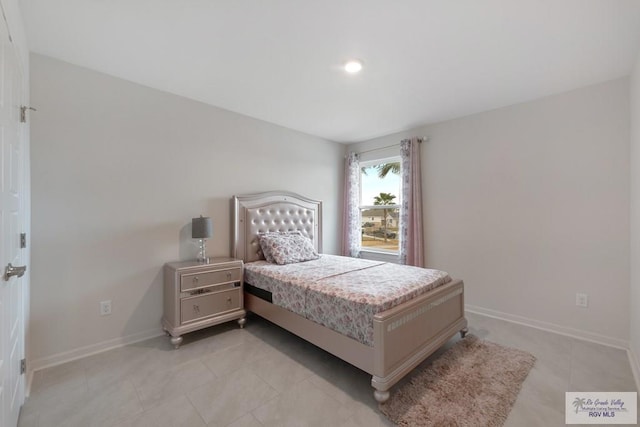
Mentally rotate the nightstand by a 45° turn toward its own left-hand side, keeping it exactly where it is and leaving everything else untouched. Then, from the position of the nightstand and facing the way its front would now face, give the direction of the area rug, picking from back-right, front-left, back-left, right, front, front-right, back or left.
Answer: front-right

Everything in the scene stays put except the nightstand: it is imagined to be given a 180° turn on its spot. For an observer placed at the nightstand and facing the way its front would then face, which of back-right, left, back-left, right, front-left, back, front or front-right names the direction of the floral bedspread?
back

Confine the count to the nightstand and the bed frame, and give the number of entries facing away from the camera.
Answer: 0

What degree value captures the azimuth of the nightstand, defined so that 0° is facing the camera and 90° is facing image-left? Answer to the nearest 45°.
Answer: approximately 315°

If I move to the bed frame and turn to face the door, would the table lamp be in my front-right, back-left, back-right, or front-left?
front-right

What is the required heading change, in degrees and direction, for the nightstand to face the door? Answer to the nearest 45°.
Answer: approximately 90° to its right

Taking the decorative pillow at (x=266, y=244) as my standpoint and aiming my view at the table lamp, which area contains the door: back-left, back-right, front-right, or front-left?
front-left

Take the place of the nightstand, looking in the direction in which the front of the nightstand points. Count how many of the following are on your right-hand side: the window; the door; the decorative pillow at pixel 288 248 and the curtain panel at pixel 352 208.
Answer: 1

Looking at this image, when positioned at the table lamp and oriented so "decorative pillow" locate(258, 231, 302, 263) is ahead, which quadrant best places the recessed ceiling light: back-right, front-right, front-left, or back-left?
front-right

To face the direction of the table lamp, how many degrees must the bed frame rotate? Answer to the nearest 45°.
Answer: approximately 135° to its right

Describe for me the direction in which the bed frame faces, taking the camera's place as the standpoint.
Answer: facing the viewer and to the right of the viewer

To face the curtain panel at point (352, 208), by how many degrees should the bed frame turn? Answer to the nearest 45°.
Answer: approximately 135° to its left

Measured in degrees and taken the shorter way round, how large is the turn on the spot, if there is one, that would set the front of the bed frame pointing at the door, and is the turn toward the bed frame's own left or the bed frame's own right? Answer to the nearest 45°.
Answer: approximately 90° to the bed frame's own right

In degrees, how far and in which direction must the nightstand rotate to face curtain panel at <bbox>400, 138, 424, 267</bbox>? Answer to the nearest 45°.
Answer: approximately 45° to its left

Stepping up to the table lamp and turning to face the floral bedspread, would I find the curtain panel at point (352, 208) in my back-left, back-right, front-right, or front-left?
front-left
